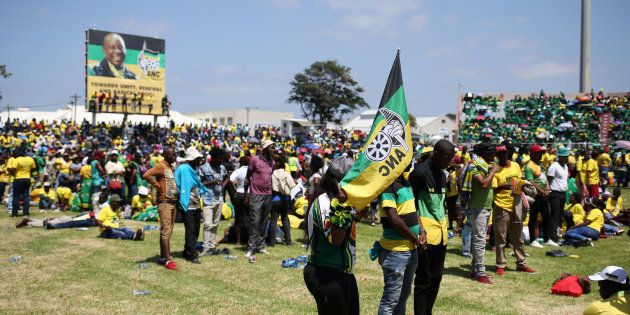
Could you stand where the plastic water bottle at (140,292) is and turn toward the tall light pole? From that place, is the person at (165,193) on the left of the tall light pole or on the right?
left

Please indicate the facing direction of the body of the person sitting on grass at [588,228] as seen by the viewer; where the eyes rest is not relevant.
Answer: to the viewer's left

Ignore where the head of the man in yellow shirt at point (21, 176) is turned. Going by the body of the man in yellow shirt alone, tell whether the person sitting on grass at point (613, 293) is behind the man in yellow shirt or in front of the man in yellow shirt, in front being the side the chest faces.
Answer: behind

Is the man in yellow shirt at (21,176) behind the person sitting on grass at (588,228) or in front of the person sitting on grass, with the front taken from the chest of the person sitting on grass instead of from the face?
in front

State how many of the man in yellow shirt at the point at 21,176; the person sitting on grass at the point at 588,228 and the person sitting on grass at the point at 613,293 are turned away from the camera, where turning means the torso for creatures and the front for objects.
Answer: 1

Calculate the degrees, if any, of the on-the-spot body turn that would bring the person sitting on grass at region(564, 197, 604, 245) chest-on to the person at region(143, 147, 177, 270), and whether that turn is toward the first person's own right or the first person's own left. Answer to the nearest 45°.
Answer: approximately 45° to the first person's own left

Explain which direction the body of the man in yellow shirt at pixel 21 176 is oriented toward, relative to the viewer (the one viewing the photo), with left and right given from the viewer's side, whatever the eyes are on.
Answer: facing away from the viewer

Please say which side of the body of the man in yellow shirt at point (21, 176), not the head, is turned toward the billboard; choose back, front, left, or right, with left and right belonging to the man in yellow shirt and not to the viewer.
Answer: front
